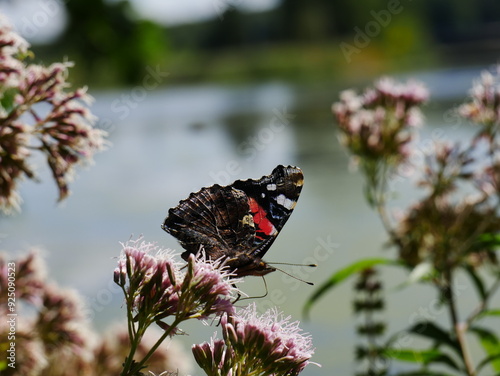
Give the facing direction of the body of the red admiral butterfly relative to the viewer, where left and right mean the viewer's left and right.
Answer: facing to the right of the viewer

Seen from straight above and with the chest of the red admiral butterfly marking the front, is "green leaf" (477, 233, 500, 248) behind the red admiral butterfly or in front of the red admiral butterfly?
in front
